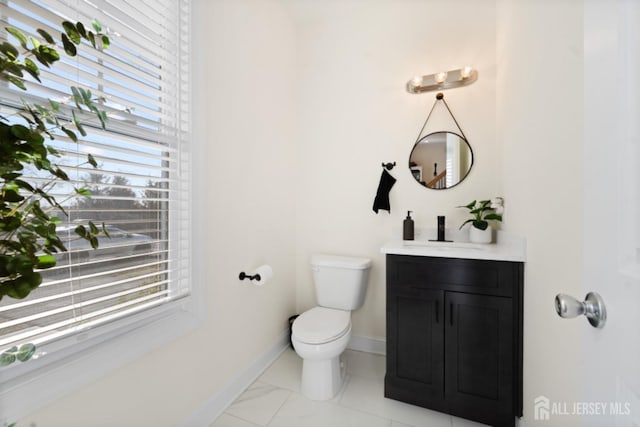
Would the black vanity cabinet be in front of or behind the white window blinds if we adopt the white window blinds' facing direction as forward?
in front

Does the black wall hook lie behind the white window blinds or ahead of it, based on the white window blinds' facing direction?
ahead

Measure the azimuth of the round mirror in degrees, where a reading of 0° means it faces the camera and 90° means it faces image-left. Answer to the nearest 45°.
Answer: approximately 0°

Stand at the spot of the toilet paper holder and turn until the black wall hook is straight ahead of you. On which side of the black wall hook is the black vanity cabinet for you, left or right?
right

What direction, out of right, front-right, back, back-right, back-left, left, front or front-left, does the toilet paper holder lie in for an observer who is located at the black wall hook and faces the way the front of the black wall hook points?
front-right

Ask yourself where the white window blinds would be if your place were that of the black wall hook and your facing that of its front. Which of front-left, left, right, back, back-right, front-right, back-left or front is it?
front-right

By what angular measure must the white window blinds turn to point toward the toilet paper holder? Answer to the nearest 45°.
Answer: approximately 45° to its left

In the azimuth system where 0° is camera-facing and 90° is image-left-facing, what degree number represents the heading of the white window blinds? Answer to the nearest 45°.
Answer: approximately 315°

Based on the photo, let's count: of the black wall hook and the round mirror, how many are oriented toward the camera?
2
